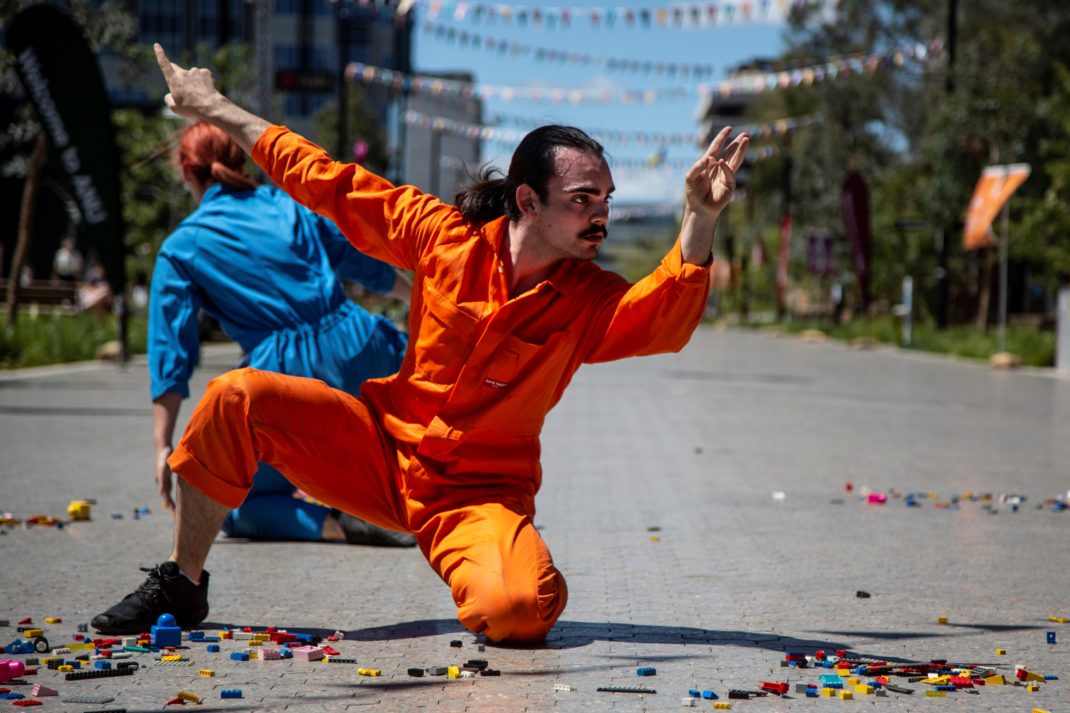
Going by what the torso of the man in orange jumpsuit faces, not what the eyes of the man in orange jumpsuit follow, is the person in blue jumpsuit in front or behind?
behind

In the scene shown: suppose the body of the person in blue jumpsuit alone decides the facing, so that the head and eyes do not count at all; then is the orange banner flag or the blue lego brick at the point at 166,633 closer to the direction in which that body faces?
the orange banner flag

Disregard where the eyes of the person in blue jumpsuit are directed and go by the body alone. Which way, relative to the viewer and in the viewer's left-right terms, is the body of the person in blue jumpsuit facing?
facing away from the viewer and to the left of the viewer

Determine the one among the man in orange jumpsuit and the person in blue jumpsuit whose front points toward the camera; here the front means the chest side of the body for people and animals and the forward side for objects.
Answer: the man in orange jumpsuit

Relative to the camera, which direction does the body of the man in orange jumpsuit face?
toward the camera

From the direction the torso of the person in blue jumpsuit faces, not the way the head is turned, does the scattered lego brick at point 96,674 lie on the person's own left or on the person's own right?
on the person's own left

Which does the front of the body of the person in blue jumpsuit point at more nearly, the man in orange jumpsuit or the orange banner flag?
the orange banner flag

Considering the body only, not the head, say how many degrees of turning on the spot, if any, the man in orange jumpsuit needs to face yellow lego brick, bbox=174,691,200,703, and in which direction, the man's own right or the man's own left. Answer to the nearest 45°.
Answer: approximately 45° to the man's own right

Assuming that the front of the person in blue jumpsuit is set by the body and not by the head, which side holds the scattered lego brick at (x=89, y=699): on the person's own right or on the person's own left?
on the person's own left
